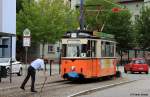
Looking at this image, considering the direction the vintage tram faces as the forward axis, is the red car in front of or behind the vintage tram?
behind

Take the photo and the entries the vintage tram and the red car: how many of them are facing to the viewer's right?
0

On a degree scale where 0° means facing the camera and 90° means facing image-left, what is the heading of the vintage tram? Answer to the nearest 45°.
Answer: approximately 45°
